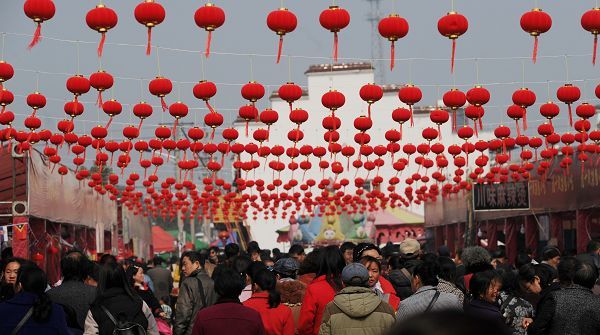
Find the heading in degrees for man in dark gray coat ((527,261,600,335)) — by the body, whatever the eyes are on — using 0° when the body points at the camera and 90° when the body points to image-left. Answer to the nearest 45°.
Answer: approximately 180°

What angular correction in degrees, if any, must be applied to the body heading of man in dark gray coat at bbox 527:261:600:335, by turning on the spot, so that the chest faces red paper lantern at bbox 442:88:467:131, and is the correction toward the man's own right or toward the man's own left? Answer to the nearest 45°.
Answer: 0° — they already face it

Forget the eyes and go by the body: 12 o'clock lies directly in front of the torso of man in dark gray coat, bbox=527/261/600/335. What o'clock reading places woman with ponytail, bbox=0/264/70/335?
The woman with ponytail is roughly at 8 o'clock from the man in dark gray coat.

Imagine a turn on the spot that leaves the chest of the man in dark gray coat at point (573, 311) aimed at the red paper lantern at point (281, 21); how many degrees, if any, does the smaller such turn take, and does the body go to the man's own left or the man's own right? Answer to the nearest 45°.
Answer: approximately 45° to the man's own left

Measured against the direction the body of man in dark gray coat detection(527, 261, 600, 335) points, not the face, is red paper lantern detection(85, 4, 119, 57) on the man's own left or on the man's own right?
on the man's own left

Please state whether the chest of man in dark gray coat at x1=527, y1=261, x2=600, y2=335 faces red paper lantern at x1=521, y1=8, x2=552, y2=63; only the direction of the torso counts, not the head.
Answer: yes

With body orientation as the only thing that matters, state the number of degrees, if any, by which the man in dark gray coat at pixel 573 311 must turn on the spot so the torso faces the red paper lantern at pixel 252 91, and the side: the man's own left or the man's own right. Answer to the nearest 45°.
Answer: approximately 45° to the man's own left

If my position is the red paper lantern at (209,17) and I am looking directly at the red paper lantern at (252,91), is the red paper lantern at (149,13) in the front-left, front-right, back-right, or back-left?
back-left

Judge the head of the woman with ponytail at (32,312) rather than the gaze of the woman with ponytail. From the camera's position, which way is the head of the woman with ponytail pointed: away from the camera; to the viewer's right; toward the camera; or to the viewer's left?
away from the camera

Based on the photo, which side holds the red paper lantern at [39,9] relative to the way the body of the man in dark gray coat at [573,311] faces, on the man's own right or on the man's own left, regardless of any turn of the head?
on the man's own left

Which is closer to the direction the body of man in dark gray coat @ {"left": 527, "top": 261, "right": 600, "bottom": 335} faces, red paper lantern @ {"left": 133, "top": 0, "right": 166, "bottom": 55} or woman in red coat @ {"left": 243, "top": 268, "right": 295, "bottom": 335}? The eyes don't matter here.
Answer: the red paper lantern

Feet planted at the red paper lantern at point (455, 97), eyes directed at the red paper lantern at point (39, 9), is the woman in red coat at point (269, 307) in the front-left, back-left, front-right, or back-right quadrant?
front-left
